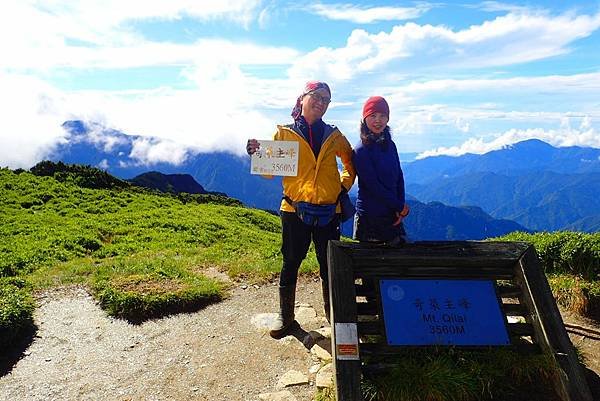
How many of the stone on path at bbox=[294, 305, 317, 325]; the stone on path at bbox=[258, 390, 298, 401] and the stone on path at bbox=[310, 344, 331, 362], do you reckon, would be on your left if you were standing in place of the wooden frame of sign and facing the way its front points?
0

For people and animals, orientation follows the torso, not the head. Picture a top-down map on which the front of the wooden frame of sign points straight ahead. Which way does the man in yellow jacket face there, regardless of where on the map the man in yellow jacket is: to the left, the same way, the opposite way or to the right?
the same way

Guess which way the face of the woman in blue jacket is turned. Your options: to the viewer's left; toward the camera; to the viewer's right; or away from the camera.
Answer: toward the camera

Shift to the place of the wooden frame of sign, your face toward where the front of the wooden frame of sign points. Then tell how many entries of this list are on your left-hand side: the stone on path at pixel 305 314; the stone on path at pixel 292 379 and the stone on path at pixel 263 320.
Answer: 0

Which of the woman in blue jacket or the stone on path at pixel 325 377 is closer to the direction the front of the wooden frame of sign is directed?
the stone on path

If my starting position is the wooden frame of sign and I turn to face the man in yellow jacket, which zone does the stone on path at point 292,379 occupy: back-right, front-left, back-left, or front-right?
front-left

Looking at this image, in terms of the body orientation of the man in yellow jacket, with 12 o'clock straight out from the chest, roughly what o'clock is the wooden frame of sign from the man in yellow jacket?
The wooden frame of sign is roughly at 10 o'clock from the man in yellow jacket.

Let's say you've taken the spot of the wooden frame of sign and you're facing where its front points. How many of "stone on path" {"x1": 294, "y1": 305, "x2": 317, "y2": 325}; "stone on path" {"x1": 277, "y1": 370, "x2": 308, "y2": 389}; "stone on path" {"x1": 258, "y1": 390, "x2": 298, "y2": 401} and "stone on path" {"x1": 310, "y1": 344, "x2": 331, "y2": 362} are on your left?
0

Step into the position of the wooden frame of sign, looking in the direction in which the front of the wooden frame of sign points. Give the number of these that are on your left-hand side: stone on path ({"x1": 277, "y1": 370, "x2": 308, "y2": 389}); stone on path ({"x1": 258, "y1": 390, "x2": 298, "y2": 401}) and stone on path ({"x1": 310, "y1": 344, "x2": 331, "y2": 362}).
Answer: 0

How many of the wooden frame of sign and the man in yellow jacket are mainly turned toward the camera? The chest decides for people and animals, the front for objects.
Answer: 2

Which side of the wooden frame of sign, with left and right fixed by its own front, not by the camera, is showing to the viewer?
front

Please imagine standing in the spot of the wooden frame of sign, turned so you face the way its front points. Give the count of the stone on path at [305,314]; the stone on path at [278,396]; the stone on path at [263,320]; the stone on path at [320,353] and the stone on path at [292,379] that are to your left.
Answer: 0

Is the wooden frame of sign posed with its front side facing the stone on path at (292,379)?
no

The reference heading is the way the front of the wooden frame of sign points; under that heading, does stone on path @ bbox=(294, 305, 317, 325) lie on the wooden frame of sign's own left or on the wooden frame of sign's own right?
on the wooden frame of sign's own right

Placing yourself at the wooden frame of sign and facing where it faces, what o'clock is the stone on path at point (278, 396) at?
The stone on path is roughly at 2 o'clock from the wooden frame of sign.

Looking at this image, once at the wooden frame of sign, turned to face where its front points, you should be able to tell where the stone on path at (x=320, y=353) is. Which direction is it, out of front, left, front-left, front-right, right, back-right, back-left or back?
right

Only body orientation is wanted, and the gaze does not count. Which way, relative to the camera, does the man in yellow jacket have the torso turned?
toward the camera
